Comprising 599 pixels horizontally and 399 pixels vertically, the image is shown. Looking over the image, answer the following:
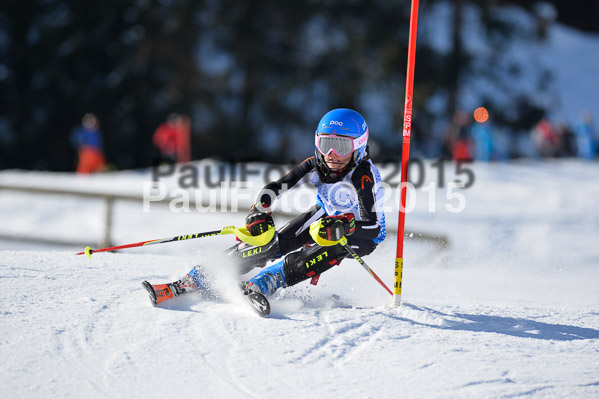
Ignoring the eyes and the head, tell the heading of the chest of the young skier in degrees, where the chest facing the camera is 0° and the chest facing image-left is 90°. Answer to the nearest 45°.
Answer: approximately 45°

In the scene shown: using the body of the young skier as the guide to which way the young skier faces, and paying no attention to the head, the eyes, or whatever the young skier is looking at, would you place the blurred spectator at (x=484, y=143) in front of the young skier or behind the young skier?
behind

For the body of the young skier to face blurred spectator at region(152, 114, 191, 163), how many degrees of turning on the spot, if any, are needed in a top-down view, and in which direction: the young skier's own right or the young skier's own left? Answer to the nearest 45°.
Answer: approximately 135° to the young skier's own right

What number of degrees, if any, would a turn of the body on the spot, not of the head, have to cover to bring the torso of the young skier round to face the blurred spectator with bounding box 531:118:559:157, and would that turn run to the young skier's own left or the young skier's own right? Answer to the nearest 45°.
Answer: approximately 180°

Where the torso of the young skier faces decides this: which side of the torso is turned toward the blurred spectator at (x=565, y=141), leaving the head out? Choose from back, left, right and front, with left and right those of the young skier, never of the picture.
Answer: back

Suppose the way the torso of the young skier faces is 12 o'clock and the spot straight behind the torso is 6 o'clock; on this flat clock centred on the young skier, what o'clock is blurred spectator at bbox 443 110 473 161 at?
The blurred spectator is roughly at 5 o'clock from the young skier.
